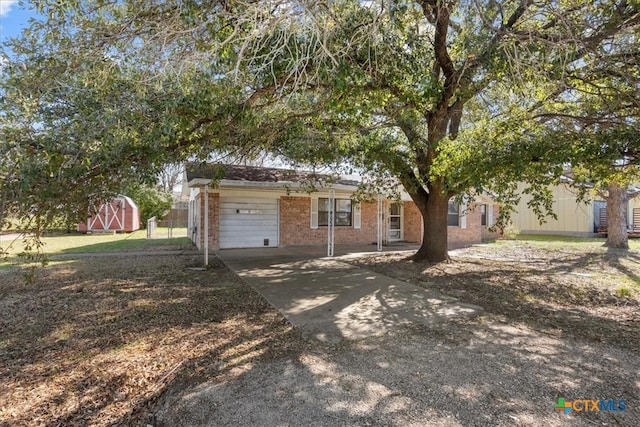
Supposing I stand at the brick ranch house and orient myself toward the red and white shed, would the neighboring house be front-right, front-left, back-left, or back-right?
back-right

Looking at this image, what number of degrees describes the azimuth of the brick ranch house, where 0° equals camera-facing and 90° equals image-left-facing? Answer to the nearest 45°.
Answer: approximately 0°

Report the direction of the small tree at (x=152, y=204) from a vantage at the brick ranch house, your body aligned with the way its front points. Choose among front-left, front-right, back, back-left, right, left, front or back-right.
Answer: back-right

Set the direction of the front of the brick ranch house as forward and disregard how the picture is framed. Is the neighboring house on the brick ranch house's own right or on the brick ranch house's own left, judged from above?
on the brick ranch house's own left

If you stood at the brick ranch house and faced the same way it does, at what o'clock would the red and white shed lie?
The red and white shed is roughly at 4 o'clock from the brick ranch house.
